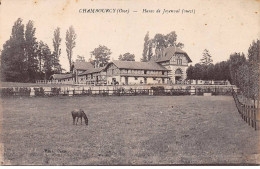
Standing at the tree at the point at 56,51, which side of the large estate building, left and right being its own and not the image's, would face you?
right

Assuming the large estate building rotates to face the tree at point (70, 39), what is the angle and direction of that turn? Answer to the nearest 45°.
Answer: approximately 90° to its right

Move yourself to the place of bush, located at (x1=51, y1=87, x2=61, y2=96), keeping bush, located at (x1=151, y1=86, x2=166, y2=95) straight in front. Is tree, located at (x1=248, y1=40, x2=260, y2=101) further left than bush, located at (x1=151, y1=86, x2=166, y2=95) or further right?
right

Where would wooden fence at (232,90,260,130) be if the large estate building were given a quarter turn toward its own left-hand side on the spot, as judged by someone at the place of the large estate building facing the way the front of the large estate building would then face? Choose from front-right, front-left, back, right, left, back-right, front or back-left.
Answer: right

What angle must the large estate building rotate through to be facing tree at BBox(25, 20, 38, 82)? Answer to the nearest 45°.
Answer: approximately 90° to its right

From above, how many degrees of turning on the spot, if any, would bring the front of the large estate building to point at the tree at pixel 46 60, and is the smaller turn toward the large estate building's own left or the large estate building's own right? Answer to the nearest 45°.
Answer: approximately 90° to the large estate building's own right
